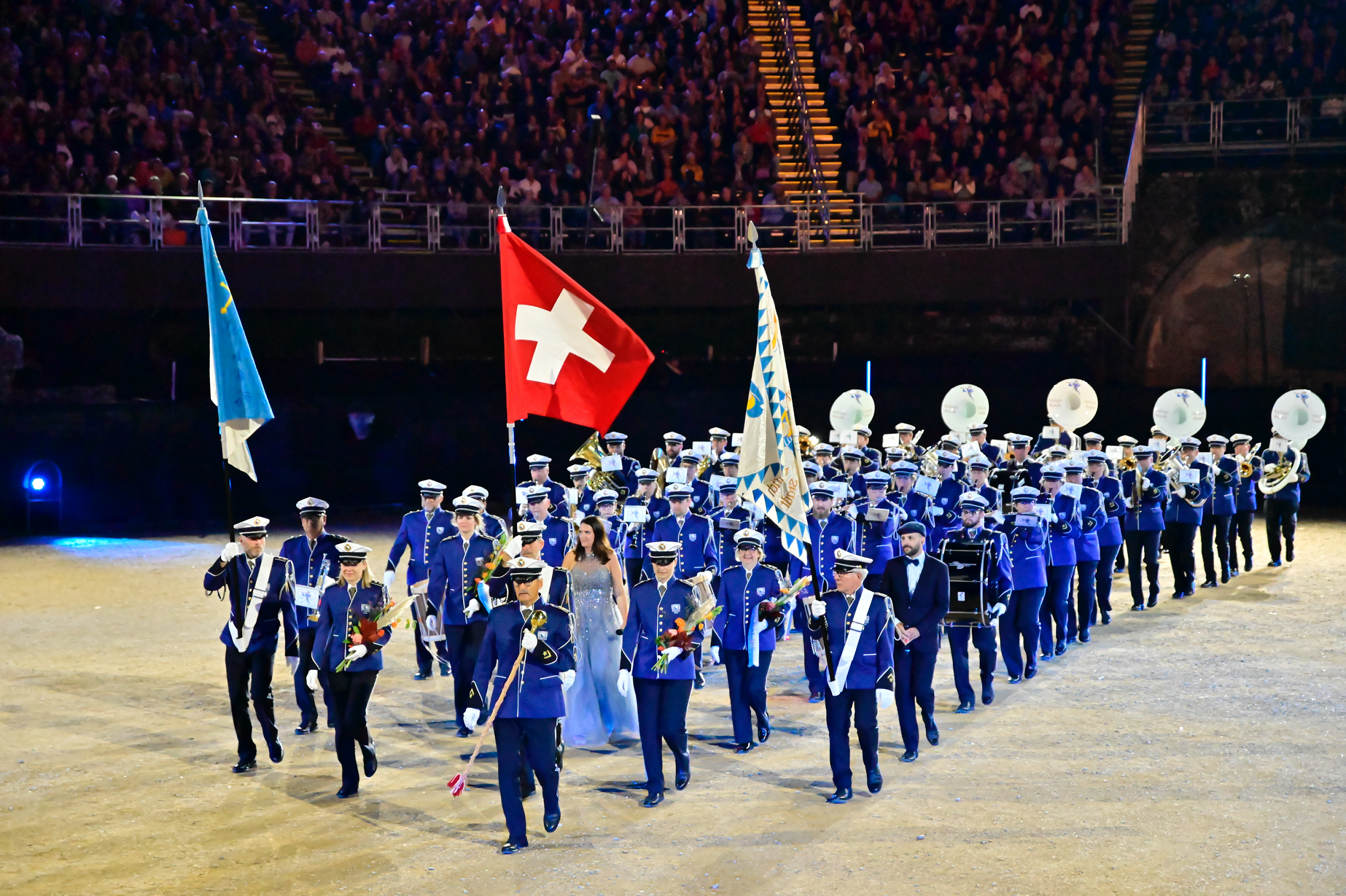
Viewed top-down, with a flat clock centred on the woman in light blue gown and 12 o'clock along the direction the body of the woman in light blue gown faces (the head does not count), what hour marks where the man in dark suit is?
The man in dark suit is roughly at 8 o'clock from the woman in light blue gown.

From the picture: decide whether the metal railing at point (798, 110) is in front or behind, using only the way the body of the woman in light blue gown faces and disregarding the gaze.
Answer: behind

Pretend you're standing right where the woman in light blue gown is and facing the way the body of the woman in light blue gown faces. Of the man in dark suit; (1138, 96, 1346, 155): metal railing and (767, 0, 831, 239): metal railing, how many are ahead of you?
0

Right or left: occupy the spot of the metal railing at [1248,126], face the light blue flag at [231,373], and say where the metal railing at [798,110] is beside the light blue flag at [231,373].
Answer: right

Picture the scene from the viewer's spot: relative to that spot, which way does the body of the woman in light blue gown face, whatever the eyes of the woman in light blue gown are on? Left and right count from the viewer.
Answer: facing the viewer and to the left of the viewer

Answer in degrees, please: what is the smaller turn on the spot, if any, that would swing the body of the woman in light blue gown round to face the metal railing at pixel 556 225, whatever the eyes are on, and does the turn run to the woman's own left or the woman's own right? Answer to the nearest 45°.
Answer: approximately 135° to the woman's own right

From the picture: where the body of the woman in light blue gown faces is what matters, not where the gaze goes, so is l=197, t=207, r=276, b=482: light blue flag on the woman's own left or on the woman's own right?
on the woman's own right

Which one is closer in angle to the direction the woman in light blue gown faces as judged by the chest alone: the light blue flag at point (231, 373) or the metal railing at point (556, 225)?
the light blue flag

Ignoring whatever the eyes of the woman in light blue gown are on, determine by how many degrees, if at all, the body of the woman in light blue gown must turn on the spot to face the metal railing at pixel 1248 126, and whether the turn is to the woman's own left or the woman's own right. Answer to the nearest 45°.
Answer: approximately 180°
